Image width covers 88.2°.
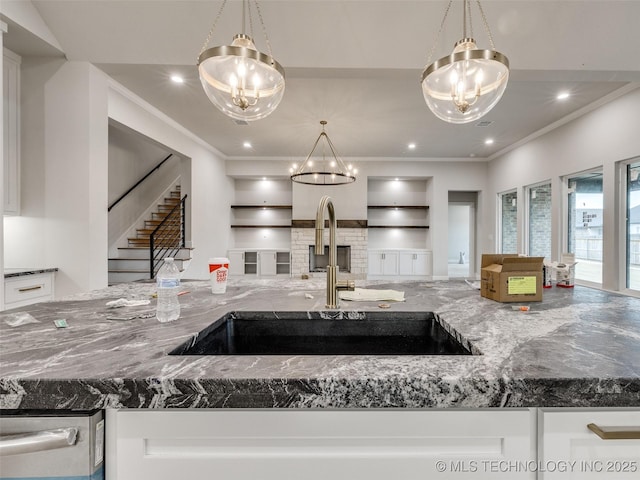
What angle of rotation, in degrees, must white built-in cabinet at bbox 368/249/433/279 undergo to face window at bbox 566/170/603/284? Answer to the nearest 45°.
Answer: approximately 45° to its left

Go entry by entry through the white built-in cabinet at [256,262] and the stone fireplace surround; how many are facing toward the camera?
2

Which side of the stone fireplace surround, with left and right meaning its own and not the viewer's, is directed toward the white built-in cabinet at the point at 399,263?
left

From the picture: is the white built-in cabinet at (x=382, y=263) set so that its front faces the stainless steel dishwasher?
yes

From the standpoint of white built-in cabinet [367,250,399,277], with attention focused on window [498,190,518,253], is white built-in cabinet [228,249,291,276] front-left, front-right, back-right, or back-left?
back-right

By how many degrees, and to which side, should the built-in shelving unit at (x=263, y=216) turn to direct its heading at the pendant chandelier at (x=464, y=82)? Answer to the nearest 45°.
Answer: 0° — it already faces it

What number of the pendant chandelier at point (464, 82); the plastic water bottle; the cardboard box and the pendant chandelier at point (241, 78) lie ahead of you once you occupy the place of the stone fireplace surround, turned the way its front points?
4

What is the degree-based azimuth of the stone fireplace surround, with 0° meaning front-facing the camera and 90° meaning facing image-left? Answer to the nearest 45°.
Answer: approximately 0°
